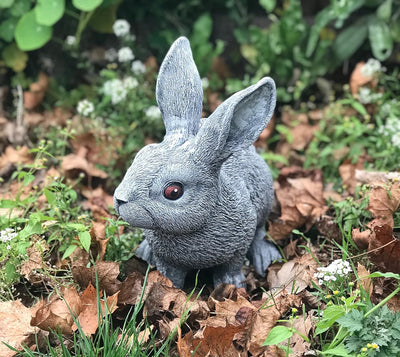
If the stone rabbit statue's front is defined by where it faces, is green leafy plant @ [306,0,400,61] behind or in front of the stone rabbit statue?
behind

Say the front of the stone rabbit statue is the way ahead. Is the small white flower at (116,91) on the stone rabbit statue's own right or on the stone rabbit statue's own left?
on the stone rabbit statue's own right

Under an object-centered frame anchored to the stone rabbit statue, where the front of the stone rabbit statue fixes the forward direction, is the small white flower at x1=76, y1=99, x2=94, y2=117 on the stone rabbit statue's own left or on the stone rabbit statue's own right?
on the stone rabbit statue's own right

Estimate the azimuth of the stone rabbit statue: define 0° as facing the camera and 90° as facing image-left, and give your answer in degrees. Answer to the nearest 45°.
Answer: approximately 45°

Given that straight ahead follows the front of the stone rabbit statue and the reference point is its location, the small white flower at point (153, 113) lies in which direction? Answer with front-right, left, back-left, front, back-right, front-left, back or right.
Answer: back-right

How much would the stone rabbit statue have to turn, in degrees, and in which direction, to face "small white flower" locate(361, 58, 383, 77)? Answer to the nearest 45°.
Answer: approximately 180°

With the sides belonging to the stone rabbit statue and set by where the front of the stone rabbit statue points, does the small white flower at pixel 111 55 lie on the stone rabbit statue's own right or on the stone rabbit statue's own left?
on the stone rabbit statue's own right

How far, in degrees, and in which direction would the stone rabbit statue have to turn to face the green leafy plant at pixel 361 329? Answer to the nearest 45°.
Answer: approximately 90° to its left

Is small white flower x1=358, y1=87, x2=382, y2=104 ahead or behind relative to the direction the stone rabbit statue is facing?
behind

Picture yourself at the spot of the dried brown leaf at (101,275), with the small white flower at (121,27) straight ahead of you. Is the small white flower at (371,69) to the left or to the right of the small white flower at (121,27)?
right

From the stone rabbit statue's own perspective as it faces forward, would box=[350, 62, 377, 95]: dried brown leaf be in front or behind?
behind
